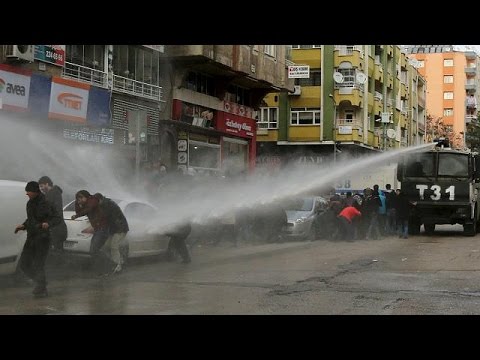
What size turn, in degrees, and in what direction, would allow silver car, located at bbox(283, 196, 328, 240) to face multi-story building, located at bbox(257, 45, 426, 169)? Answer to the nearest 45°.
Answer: approximately 135° to its right

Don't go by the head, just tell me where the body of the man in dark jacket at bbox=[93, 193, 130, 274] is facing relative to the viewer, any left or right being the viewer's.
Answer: facing to the left of the viewer

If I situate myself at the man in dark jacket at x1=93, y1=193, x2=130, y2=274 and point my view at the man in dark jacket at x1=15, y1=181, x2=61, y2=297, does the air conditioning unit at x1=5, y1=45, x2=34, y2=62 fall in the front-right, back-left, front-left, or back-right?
back-right

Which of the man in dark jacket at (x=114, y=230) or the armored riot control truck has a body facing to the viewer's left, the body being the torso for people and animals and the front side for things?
the man in dark jacket

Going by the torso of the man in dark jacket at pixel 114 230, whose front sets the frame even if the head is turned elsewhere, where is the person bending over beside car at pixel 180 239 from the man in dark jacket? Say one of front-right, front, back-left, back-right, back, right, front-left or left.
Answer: back-right

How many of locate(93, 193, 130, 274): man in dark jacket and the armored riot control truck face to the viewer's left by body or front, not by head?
1

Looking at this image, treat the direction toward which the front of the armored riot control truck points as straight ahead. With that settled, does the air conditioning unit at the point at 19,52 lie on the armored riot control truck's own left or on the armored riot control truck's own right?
on the armored riot control truck's own right

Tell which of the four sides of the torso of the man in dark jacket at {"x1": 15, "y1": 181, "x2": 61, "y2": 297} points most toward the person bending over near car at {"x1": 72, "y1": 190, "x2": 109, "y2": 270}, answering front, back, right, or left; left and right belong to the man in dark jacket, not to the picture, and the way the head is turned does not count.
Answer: back

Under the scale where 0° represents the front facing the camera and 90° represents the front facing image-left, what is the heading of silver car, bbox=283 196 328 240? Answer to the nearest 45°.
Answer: approximately 45°

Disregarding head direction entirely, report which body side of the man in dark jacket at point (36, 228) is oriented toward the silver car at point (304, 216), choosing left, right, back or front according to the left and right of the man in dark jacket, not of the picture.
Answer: back

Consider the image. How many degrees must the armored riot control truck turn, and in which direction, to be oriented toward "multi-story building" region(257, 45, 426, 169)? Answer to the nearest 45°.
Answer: approximately 180°

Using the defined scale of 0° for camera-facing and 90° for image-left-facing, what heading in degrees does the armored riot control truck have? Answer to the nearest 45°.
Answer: approximately 0°
